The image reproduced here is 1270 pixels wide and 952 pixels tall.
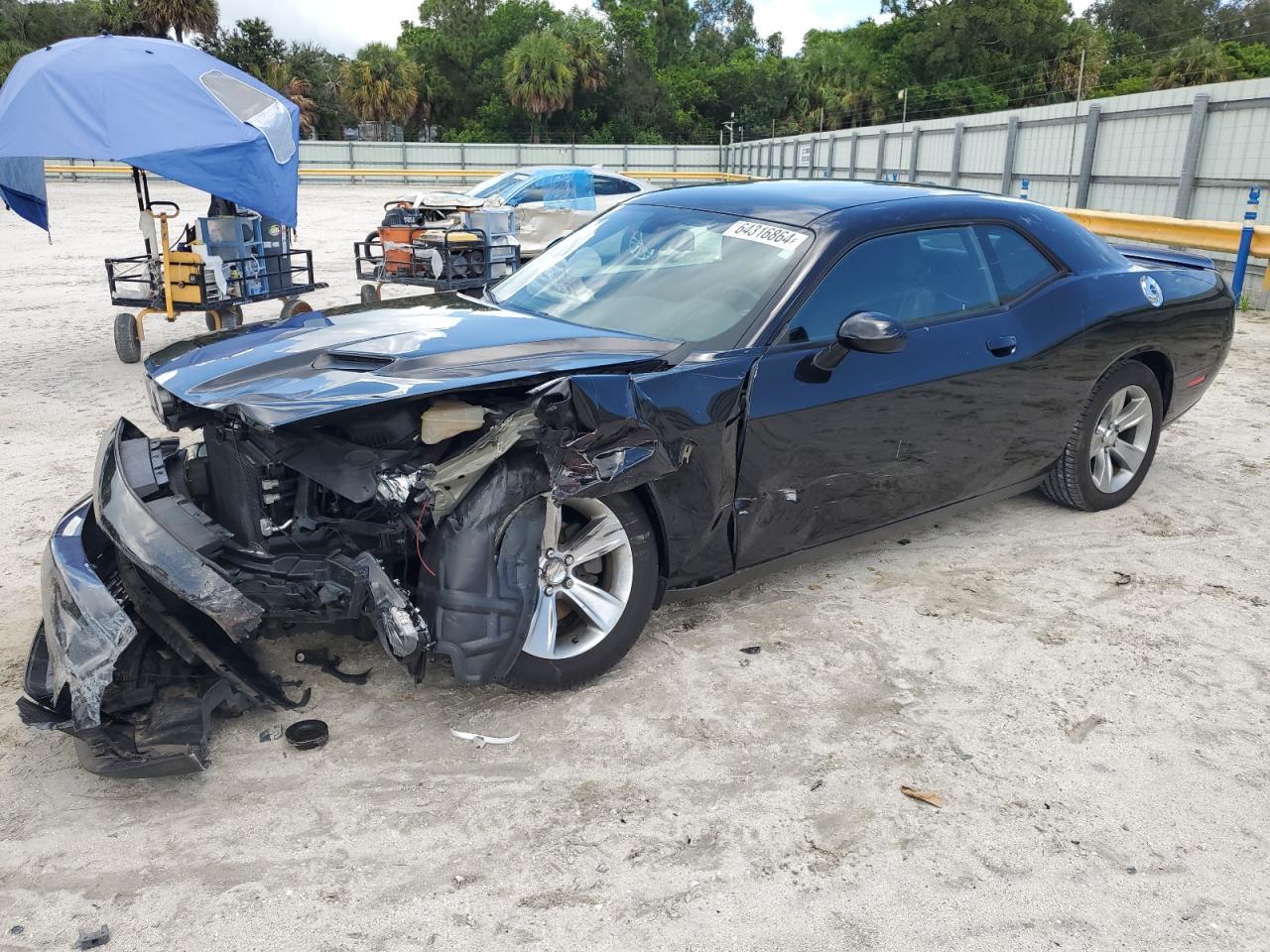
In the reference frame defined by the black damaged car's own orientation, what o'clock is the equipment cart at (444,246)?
The equipment cart is roughly at 4 o'clock from the black damaged car.

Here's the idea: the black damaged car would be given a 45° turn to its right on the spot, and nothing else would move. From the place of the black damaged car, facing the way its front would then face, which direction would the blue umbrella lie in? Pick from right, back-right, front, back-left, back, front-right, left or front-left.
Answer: front-right

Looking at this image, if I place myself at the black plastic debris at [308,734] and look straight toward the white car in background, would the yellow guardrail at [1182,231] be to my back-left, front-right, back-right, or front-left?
front-right

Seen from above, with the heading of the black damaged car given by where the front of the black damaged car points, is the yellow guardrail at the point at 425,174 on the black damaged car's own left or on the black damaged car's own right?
on the black damaged car's own right

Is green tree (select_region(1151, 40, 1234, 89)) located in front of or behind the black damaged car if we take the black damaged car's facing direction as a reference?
behind

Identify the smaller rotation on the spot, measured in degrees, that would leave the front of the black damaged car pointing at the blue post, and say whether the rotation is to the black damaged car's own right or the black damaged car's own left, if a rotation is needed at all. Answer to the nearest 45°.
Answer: approximately 180°

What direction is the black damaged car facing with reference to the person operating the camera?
facing the viewer and to the left of the viewer

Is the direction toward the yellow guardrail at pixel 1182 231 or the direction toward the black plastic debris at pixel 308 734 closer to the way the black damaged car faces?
the black plastic debris

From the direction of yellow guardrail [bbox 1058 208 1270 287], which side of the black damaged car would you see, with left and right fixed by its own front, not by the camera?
back

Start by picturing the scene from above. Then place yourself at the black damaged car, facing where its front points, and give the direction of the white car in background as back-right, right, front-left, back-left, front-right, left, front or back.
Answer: back-right

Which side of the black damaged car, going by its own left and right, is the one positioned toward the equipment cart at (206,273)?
right
